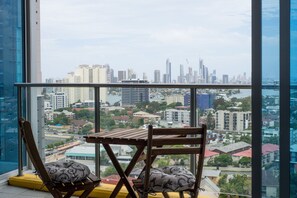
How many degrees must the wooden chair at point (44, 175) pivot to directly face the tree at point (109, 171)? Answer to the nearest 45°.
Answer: approximately 45° to its left

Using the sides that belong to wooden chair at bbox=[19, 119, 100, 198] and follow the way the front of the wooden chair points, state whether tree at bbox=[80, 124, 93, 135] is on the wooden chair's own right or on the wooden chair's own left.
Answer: on the wooden chair's own left

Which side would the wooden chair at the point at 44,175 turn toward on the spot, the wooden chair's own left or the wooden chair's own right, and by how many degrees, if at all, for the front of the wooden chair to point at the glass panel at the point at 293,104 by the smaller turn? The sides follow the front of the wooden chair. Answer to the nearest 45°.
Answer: approximately 45° to the wooden chair's own right

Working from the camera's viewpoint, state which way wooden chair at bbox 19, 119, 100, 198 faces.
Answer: facing to the right of the viewer

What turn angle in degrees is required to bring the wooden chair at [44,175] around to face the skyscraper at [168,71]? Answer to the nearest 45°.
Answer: approximately 45° to its left
